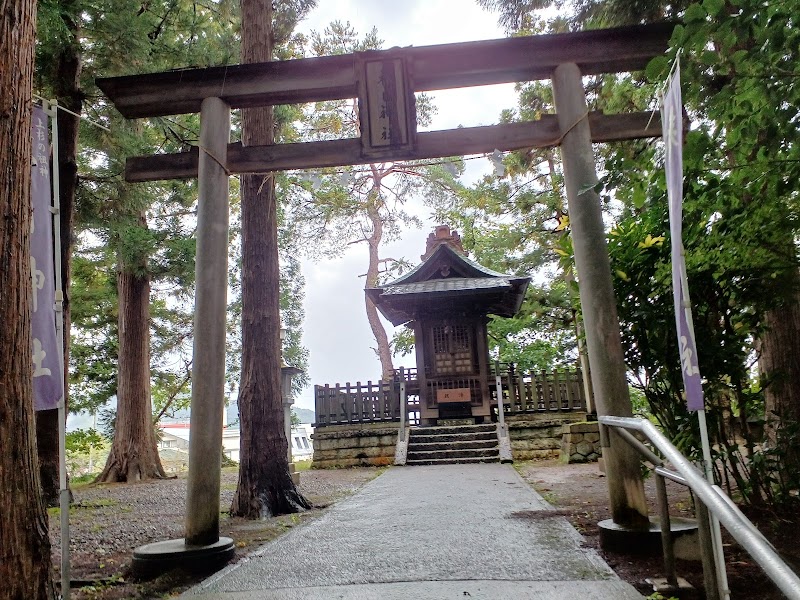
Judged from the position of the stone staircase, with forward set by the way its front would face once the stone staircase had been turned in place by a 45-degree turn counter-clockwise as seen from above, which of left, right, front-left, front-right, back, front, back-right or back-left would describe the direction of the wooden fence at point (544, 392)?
left

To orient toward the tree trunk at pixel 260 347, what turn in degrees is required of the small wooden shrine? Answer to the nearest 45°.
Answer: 0° — it already faces it

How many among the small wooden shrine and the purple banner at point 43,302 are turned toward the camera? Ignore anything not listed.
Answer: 2

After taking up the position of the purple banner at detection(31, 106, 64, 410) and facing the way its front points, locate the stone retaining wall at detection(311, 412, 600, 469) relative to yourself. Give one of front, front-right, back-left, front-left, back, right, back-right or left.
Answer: back-left

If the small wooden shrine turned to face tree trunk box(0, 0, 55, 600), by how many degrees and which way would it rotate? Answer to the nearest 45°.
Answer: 0° — it already faces it

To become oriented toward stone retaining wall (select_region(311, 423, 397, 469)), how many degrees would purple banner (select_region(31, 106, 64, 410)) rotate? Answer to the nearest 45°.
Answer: approximately 135° to its left

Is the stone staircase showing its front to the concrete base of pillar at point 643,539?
yes

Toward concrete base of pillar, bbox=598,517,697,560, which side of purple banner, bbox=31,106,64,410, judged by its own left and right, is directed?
left

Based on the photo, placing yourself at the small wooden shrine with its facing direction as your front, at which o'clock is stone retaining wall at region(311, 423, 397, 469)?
The stone retaining wall is roughly at 2 o'clock from the small wooden shrine.

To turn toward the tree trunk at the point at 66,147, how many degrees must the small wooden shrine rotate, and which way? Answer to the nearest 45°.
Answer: approximately 45° to its right

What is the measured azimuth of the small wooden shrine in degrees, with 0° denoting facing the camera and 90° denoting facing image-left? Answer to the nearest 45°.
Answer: approximately 0°
